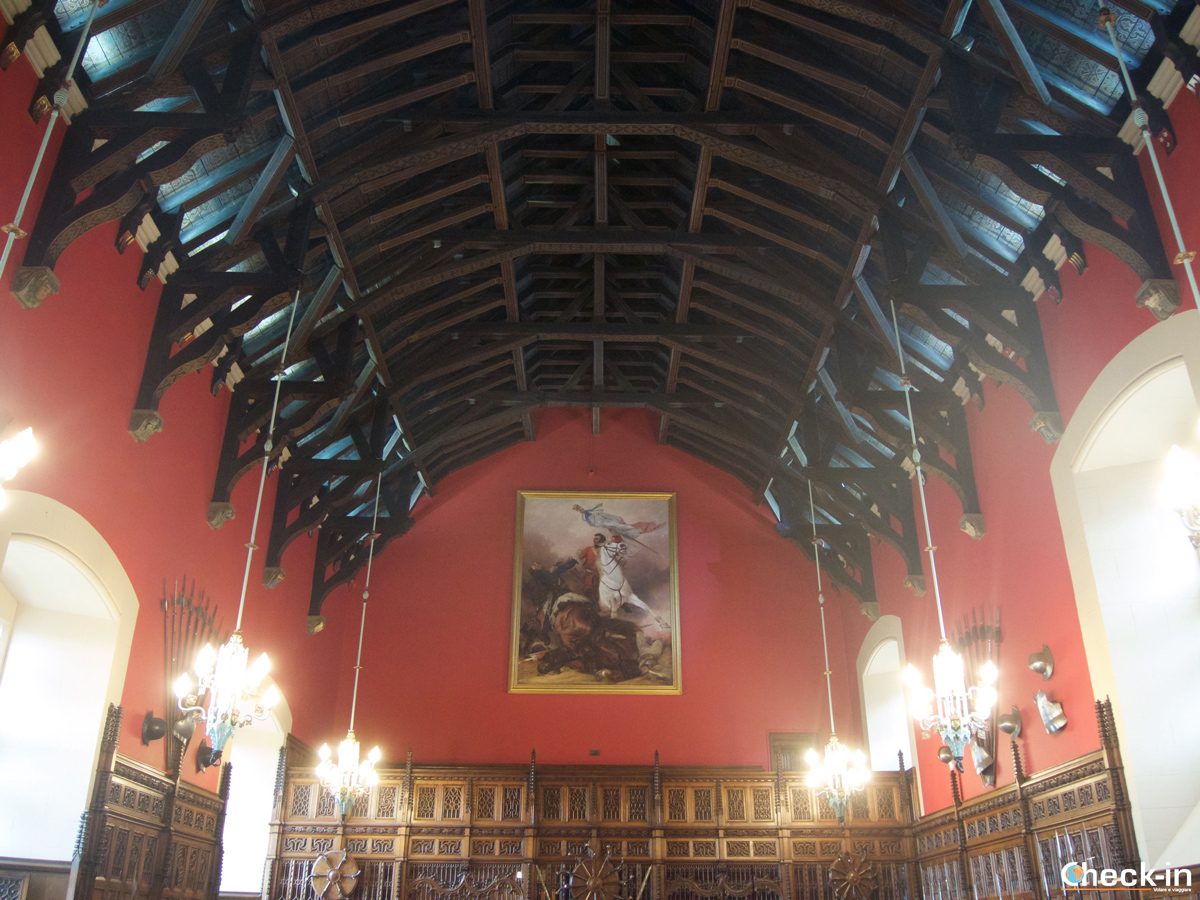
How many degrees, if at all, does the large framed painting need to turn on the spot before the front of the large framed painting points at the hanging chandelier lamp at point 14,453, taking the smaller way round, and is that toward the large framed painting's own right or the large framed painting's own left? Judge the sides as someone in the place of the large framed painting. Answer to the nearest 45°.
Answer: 0° — it already faces it

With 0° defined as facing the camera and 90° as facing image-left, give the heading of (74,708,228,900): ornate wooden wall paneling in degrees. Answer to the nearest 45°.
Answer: approximately 315°

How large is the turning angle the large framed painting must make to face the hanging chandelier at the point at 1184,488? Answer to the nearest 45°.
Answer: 0° — it already faces it

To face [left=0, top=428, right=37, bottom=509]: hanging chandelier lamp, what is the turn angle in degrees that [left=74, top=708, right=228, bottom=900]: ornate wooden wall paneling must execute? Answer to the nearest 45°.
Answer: approximately 45° to its right
